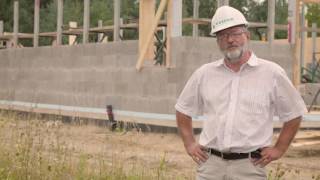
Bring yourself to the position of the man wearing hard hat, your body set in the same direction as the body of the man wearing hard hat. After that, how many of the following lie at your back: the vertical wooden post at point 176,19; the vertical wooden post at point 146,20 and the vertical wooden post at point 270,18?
3

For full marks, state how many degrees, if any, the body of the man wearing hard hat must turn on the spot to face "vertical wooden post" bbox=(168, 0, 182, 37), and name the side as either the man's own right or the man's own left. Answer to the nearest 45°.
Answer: approximately 180°

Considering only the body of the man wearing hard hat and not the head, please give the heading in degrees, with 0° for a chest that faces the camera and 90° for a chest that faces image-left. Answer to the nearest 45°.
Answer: approximately 0°

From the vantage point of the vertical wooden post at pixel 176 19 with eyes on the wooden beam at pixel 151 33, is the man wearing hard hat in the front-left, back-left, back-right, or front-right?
back-left

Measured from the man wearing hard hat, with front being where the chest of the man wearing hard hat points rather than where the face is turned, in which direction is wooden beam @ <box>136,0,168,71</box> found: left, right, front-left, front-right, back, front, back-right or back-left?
back

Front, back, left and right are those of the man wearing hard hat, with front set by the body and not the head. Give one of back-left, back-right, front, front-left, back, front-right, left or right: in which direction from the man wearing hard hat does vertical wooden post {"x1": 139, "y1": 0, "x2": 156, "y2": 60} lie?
back

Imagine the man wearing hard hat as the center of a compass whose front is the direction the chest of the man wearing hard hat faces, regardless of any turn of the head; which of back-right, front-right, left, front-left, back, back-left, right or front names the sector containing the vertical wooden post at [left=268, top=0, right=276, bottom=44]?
back

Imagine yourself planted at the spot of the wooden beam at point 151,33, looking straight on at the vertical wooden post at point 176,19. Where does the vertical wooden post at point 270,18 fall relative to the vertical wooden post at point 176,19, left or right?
left
